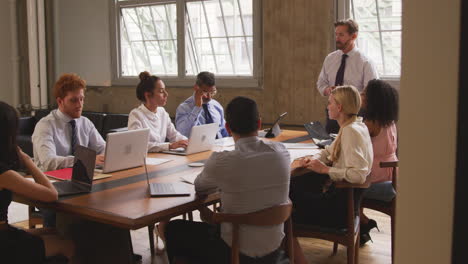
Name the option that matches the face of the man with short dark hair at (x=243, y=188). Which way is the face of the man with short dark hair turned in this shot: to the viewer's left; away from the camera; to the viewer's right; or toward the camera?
away from the camera

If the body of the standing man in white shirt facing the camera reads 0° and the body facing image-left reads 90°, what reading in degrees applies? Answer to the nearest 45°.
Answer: approximately 45°

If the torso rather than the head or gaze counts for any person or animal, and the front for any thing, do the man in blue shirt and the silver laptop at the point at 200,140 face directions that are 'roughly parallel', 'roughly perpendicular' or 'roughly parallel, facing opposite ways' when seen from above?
roughly parallel, facing opposite ways

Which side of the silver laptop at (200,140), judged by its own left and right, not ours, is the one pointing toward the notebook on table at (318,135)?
right

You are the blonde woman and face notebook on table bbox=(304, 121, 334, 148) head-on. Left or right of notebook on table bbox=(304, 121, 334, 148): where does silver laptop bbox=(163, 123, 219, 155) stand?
left

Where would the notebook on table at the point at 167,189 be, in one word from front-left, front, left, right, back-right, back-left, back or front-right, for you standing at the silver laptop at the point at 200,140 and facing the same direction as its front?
back-left

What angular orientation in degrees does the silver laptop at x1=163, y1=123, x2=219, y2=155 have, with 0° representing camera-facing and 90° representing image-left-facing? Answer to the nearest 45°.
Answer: approximately 135°

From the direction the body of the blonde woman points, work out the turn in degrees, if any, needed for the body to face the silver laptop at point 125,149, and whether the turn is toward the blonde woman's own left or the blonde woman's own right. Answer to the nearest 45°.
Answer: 0° — they already face it

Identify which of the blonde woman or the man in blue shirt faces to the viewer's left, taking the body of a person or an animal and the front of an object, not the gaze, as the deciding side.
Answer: the blonde woman

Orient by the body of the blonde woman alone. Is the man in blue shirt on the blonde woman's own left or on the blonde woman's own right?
on the blonde woman's own right

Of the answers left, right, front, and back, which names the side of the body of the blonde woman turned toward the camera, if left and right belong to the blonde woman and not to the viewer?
left

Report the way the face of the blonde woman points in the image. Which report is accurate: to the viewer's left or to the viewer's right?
to the viewer's left

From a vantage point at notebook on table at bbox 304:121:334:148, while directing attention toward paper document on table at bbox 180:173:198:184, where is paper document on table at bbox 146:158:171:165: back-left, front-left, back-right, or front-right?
front-right

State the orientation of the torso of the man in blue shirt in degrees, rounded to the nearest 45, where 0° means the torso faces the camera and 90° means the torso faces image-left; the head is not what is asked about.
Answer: approximately 315°

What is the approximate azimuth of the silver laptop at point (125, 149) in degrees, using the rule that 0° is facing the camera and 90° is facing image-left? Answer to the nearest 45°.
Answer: approximately 135°

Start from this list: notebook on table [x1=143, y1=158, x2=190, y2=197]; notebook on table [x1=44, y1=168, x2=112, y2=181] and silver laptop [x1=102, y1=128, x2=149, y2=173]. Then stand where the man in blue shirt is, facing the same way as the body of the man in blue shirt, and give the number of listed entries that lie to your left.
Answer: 0

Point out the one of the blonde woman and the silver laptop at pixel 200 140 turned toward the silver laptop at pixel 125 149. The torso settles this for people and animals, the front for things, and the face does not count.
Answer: the blonde woman

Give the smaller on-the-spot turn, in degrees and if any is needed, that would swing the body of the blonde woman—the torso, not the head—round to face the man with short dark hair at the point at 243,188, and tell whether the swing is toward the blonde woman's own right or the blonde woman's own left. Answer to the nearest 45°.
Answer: approximately 45° to the blonde woman's own left
